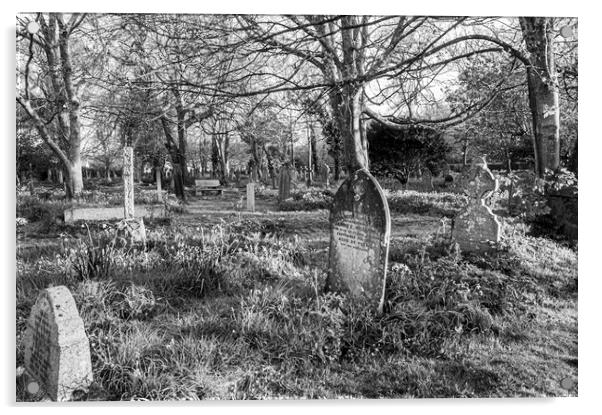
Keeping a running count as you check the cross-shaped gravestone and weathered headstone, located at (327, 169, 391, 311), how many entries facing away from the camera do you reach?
0

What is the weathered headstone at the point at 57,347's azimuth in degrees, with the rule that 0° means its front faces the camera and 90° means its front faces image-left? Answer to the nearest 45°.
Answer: approximately 45°

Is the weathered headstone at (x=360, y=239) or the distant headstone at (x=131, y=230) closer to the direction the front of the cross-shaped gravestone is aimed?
the weathered headstone

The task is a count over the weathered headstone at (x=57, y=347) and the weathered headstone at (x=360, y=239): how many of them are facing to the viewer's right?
0

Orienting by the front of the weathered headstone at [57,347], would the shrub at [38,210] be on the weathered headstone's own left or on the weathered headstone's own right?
on the weathered headstone's own right

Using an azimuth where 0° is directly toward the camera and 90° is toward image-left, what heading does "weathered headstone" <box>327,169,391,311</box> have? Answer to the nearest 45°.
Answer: approximately 45°

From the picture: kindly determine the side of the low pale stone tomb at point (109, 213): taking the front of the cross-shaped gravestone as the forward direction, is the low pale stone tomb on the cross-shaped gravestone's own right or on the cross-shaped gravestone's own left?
on the cross-shaped gravestone's own right

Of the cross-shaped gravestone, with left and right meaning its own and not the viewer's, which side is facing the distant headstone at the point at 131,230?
right

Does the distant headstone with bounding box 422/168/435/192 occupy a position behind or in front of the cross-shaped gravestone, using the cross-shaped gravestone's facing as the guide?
behind

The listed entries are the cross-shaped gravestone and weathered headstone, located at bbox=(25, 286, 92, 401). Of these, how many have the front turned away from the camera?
0

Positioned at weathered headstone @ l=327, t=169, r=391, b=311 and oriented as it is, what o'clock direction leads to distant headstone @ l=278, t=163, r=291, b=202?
The distant headstone is roughly at 4 o'clock from the weathered headstone.

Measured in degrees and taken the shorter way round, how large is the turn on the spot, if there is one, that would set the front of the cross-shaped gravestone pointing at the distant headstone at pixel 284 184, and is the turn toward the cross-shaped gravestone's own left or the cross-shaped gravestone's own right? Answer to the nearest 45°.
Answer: approximately 135° to the cross-shaped gravestone's own right
